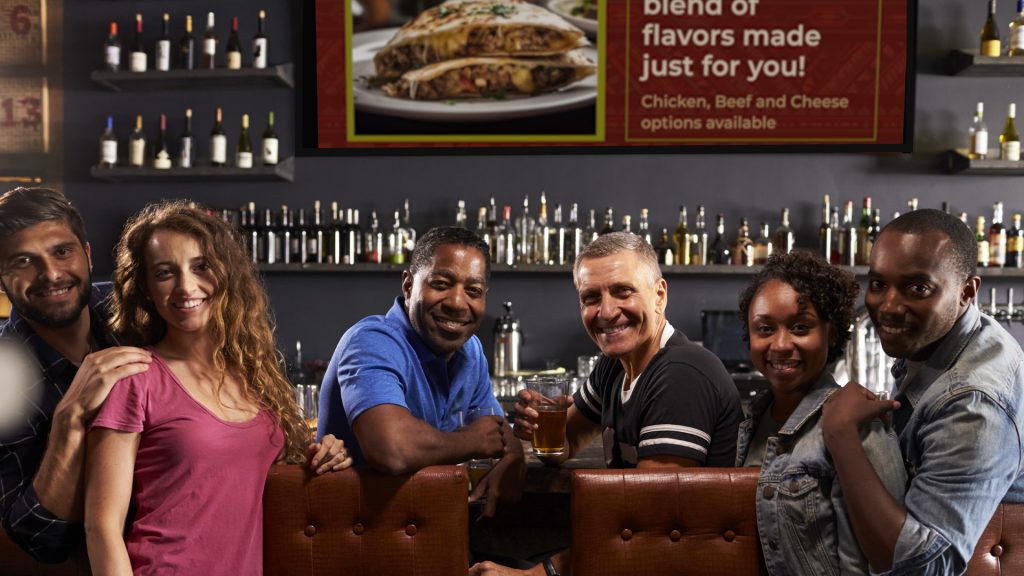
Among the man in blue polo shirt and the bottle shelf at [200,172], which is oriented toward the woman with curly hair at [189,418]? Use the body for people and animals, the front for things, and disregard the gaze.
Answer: the bottle shelf

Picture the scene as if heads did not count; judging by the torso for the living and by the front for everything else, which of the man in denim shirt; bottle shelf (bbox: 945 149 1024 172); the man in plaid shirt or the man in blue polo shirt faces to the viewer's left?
the man in denim shirt

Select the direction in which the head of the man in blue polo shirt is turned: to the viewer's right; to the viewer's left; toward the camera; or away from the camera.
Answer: toward the camera

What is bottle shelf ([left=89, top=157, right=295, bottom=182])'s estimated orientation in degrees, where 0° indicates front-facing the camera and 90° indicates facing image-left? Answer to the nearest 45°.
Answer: approximately 0°

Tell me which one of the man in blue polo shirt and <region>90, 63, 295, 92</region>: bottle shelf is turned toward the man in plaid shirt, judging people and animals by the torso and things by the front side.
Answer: the bottle shelf

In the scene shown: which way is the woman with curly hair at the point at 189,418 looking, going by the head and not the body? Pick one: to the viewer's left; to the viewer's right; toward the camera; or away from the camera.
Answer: toward the camera

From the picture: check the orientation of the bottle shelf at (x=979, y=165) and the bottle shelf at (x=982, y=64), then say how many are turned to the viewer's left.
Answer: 0

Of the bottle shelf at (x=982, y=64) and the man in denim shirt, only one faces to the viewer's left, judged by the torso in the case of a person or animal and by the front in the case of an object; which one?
the man in denim shirt

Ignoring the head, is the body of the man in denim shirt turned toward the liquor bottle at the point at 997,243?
no

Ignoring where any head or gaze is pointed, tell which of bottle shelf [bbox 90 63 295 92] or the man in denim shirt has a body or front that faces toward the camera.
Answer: the bottle shelf

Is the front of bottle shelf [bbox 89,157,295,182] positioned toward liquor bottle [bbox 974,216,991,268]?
no

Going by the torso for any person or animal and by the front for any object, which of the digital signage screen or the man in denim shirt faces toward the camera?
the digital signage screen

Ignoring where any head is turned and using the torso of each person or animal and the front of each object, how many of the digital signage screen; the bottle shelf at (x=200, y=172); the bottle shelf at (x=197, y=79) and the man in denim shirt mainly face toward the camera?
3

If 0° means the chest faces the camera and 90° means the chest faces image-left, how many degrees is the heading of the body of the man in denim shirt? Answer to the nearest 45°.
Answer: approximately 90°

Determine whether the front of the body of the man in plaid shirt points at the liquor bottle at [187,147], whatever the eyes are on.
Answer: no

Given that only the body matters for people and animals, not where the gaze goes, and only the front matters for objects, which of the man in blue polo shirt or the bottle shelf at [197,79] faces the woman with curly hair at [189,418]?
the bottle shelf

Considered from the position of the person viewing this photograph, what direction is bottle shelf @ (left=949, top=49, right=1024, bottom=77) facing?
facing the viewer

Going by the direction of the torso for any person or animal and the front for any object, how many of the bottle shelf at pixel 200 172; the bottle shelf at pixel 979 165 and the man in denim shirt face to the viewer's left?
1

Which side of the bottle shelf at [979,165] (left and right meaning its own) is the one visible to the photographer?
front
